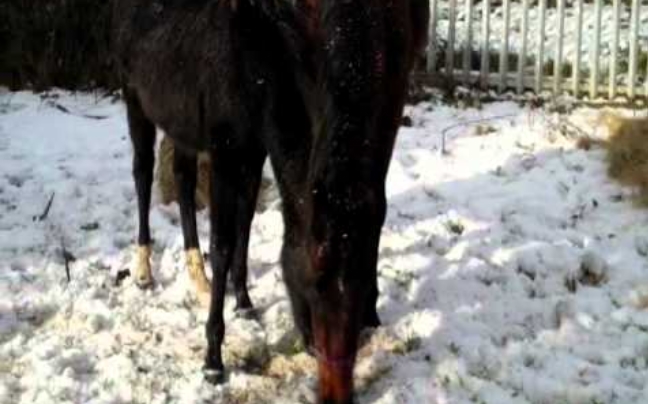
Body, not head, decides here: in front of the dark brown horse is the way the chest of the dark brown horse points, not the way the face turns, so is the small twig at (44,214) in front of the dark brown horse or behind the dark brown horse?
behind

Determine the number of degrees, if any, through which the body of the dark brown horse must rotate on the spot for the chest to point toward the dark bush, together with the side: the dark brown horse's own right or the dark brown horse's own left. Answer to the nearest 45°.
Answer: approximately 135° to the dark brown horse's own left

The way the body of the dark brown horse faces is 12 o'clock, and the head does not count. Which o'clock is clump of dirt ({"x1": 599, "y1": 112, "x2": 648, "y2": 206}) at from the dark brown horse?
The clump of dirt is roughly at 9 o'clock from the dark brown horse.

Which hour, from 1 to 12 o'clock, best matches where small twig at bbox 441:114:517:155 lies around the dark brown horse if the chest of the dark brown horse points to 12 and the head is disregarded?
The small twig is roughly at 8 o'clock from the dark brown horse.

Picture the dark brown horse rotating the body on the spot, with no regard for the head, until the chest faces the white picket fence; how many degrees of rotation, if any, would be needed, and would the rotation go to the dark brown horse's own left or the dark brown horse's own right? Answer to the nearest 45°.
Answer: approximately 90° to the dark brown horse's own left

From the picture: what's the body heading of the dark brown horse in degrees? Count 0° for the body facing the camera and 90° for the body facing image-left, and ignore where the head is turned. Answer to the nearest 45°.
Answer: approximately 315°
